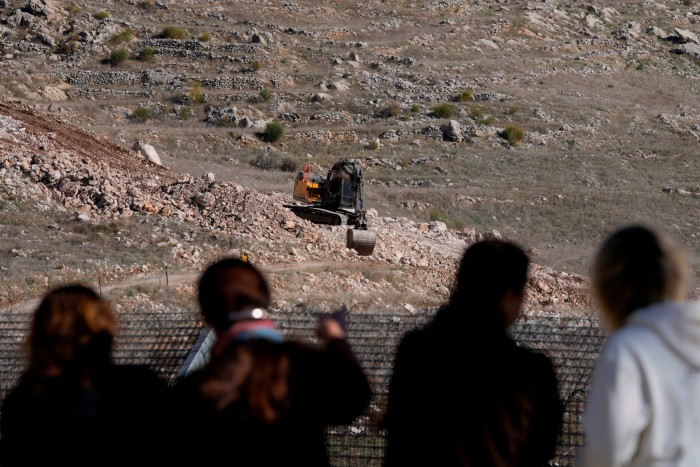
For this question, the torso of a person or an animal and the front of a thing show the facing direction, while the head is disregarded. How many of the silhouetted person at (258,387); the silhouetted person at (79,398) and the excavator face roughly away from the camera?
2

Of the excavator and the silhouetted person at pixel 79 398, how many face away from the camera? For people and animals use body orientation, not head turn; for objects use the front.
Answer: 1

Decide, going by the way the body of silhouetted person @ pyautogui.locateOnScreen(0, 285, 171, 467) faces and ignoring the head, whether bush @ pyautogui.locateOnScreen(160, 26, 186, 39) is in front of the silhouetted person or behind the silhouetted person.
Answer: in front

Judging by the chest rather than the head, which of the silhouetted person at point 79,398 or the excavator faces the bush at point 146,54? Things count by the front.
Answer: the silhouetted person

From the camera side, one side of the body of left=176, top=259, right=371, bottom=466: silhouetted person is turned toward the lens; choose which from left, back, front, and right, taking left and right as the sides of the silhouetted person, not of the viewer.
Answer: back

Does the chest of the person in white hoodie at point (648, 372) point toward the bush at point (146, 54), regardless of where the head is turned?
yes

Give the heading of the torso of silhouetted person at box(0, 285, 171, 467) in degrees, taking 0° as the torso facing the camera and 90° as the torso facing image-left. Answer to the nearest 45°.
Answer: approximately 180°

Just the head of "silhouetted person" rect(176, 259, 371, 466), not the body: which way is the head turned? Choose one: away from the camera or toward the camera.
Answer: away from the camera

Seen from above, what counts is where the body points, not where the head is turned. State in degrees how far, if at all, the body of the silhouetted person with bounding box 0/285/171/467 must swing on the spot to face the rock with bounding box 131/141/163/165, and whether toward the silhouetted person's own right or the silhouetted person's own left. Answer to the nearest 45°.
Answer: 0° — they already face it

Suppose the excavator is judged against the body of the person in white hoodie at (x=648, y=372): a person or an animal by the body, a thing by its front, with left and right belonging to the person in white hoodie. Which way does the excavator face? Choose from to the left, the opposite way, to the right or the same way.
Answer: the opposite way

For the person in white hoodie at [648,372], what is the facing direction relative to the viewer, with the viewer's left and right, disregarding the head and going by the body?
facing away from the viewer and to the left of the viewer

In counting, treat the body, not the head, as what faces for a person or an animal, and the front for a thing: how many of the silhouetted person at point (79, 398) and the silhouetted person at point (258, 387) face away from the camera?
2

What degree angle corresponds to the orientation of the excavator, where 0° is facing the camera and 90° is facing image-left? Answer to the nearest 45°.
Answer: approximately 315°

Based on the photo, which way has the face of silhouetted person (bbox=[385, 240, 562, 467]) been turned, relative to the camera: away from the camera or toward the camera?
away from the camera
